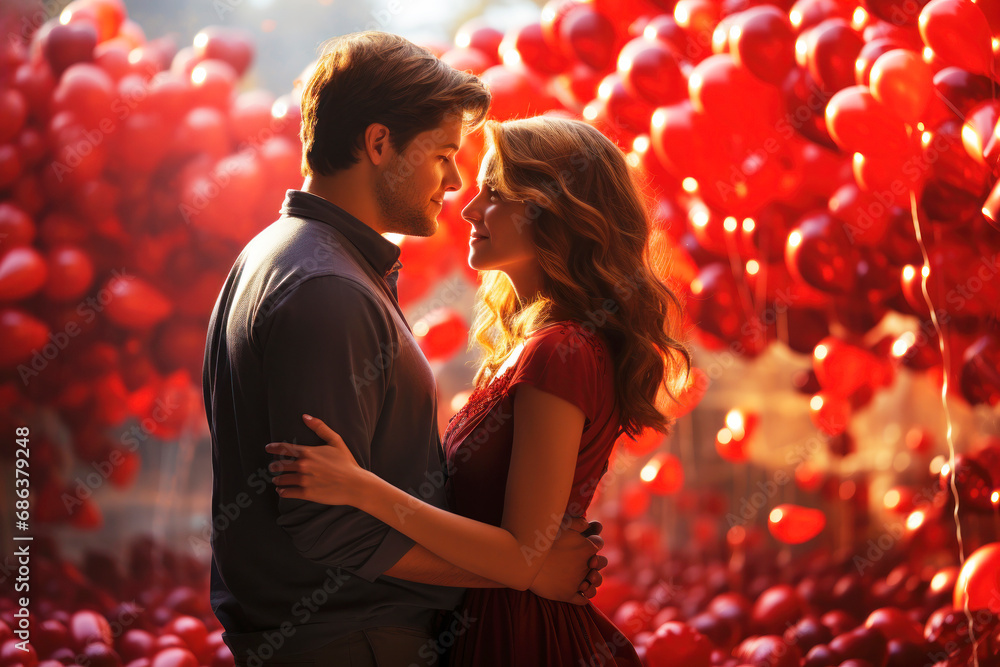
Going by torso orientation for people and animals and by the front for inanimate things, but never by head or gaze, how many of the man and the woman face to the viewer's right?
1

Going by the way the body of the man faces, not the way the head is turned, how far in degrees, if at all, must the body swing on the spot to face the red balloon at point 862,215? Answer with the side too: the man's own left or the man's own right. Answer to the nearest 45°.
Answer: approximately 45° to the man's own left

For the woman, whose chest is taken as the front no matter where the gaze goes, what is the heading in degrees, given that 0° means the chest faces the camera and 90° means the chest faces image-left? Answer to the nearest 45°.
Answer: approximately 90°

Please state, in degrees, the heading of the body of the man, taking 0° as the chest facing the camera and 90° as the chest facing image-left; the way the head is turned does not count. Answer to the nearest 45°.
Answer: approximately 270°

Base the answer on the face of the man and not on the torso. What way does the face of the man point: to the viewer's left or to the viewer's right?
to the viewer's right

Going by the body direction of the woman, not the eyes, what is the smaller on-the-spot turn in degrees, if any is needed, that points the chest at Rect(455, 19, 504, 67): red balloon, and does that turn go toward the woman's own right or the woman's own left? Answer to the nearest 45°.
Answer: approximately 90° to the woman's own right

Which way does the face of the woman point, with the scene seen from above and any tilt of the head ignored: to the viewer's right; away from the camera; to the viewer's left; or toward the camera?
to the viewer's left

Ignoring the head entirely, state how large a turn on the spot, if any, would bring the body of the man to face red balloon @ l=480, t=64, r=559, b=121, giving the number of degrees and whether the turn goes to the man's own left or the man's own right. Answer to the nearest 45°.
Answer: approximately 90° to the man's own left

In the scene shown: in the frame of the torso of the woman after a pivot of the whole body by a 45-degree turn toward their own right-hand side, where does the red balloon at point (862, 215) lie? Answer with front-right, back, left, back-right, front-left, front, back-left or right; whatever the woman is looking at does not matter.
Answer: right

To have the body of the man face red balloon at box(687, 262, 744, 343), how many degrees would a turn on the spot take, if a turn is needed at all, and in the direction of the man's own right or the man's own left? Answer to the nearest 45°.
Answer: approximately 45° to the man's own left
